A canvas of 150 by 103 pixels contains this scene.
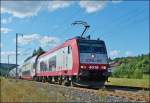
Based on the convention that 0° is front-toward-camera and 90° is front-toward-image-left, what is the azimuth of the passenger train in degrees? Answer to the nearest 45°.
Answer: approximately 315°
